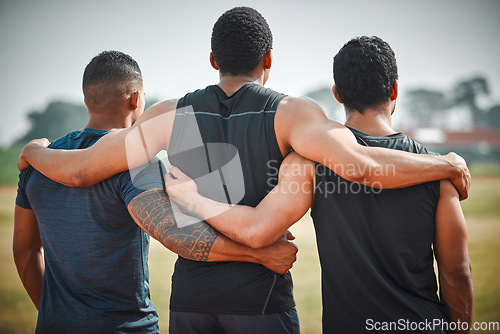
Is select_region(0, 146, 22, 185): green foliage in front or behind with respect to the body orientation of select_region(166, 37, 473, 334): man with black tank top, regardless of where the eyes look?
in front

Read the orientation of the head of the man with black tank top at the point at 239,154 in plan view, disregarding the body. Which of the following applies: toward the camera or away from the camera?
away from the camera

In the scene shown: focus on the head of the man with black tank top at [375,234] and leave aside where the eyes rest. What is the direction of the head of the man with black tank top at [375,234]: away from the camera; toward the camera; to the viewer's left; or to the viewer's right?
away from the camera

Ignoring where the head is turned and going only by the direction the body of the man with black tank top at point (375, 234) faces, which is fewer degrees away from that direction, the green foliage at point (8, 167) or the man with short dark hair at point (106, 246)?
the green foliage

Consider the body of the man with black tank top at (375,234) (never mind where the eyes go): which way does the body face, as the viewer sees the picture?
away from the camera

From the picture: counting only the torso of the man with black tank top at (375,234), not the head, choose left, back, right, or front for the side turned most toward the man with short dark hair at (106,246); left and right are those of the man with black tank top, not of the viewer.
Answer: left

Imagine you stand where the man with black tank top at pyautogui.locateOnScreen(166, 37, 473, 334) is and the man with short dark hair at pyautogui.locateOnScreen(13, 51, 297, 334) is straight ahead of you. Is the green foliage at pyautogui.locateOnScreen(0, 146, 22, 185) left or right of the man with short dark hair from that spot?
right

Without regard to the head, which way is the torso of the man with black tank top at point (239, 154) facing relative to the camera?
away from the camera
